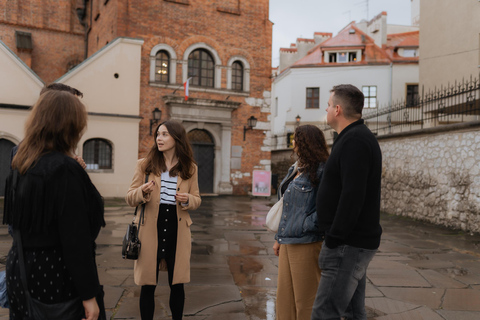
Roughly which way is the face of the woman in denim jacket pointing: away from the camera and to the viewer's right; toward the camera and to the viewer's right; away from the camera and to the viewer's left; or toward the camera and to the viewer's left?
away from the camera and to the viewer's left

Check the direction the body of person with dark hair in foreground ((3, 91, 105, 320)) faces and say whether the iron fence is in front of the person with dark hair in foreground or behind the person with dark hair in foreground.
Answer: in front

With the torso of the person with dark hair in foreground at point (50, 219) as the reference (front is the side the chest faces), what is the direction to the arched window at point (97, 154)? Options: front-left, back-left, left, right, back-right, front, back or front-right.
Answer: front-left

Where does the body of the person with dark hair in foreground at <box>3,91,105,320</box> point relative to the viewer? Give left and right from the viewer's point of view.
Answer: facing away from the viewer and to the right of the viewer

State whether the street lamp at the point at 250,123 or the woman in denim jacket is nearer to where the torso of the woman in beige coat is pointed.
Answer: the woman in denim jacket

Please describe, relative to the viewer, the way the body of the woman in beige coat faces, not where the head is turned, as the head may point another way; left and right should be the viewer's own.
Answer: facing the viewer

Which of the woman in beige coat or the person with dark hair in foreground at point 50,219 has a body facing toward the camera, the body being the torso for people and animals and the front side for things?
the woman in beige coat

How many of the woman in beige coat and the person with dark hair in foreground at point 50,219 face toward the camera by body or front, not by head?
1
